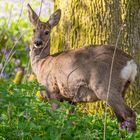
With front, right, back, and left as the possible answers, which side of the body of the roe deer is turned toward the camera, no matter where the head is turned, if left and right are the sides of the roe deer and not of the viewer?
left
